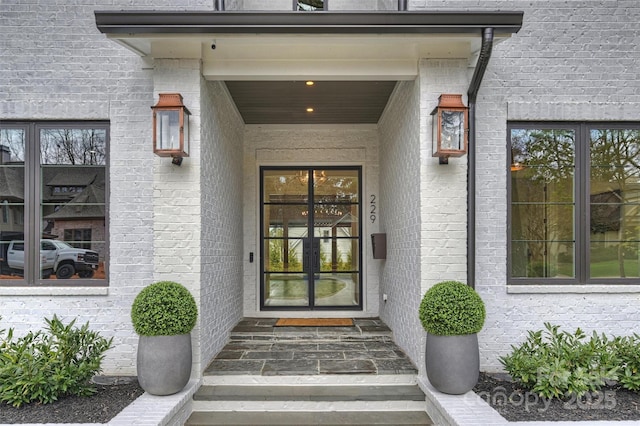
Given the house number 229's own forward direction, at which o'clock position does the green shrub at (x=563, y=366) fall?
The green shrub is roughly at 11 o'clock from the house number 229.

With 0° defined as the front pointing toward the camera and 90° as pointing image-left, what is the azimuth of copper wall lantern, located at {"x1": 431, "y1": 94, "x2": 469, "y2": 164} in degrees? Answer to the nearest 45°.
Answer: approximately 0°

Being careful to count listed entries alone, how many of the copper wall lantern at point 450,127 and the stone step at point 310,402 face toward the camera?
2

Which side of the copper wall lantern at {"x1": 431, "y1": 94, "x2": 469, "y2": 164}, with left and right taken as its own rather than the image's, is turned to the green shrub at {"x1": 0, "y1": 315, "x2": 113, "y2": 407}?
right

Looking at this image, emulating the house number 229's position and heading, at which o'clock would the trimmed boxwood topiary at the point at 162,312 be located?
The trimmed boxwood topiary is roughly at 1 o'clock from the house number 229.

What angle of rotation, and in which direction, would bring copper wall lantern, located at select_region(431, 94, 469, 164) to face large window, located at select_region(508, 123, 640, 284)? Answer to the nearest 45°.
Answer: approximately 135° to its left

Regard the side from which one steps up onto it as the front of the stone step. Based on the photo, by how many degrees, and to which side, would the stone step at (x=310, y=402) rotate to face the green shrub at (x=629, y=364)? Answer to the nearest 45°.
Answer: approximately 90° to its left

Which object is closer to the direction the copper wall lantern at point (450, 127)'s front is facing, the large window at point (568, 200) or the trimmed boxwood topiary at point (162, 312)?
the trimmed boxwood topiary
